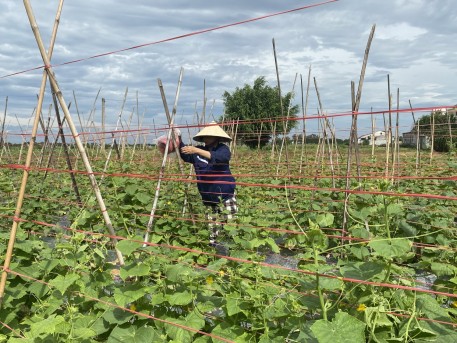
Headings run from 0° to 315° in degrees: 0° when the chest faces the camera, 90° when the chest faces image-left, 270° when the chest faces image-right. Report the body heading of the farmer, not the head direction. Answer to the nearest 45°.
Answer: approximately 45°

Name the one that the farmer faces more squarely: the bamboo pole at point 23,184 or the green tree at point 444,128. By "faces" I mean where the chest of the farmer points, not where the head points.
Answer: the bamboo pole

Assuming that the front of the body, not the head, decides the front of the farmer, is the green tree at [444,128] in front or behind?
behind

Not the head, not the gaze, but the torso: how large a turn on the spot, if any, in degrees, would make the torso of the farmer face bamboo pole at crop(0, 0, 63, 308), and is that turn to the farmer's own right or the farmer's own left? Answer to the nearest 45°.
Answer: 0° — they already face it
